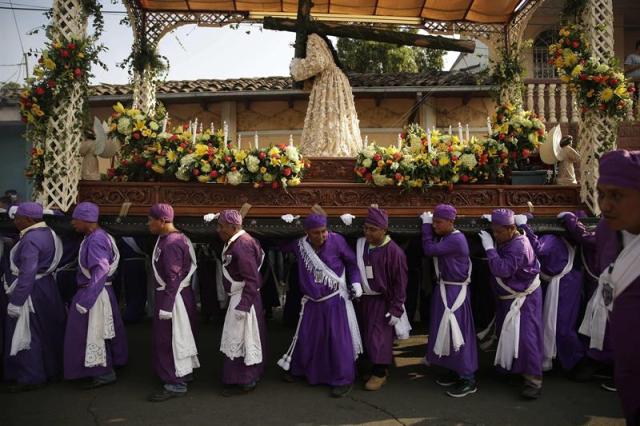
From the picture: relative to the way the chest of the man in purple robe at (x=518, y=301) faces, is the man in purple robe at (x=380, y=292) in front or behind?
in front

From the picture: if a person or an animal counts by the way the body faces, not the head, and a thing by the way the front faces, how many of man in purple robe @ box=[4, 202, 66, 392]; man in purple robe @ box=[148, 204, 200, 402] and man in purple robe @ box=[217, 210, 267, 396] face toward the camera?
0

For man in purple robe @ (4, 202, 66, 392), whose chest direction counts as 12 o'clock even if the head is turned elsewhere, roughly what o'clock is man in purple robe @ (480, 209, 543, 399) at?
man in purple robe @ (480, 209, 543, 399) is roughly at 7 o'clock from man in purple robe @ (4, 202, 66, 392).

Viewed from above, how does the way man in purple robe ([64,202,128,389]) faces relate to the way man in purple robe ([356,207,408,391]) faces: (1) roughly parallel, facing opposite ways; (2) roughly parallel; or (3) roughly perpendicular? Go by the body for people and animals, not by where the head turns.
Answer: roughly parallel

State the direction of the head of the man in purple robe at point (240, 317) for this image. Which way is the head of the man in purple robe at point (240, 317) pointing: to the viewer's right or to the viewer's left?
to the viewer's left

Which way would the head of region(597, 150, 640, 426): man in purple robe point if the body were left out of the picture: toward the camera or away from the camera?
toward the camera

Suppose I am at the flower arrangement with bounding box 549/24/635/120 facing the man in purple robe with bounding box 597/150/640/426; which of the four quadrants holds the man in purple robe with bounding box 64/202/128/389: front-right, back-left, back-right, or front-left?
front-right

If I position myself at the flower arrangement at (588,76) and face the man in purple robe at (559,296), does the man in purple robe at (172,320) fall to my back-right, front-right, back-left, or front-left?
front-right

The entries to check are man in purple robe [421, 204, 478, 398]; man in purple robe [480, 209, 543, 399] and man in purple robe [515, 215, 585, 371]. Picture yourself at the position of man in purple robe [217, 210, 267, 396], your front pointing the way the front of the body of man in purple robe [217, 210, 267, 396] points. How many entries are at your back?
3

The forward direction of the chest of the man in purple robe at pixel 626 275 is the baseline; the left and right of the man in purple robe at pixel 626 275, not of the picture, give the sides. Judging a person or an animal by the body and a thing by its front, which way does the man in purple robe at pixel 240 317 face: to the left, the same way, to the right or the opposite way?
the same way

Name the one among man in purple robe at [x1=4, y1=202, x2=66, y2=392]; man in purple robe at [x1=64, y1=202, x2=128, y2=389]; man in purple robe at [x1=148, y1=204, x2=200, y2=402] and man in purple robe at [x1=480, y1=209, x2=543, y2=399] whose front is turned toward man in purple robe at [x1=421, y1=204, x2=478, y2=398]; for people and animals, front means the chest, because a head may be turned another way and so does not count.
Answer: man in purple robe at [x1=480, y1=209, x2=543, y2=399]

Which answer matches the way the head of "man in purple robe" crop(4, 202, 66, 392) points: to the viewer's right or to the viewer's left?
to the viewer's left

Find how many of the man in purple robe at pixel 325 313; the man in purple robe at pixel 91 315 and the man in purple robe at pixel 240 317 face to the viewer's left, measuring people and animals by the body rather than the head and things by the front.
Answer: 2

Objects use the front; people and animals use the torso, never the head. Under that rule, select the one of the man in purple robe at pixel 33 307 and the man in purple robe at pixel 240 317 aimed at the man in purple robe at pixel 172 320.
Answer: the man in purple robe at pixel 240 317

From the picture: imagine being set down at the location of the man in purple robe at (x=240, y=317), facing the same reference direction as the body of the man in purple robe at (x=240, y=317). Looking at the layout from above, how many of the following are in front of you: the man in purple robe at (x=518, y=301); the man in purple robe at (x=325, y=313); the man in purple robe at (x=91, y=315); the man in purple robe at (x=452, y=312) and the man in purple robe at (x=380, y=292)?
1

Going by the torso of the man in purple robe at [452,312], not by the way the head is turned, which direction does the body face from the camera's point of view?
to the viewer's left

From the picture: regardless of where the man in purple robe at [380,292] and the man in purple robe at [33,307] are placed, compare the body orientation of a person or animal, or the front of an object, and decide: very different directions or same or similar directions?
same or similar directions

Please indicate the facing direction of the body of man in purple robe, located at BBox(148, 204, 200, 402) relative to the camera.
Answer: to the viewer's left
